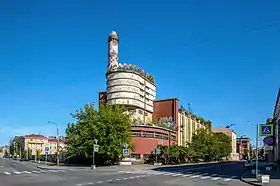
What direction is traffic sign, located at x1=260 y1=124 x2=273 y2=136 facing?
toward the camera
